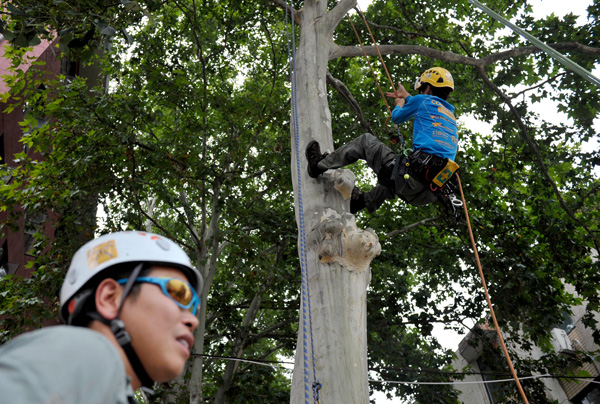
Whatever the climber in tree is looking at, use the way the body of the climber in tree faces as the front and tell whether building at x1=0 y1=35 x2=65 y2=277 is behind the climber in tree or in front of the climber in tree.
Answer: in front

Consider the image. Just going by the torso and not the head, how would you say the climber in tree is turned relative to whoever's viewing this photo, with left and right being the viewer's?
facing away from the viewer and to the left of the viewer
